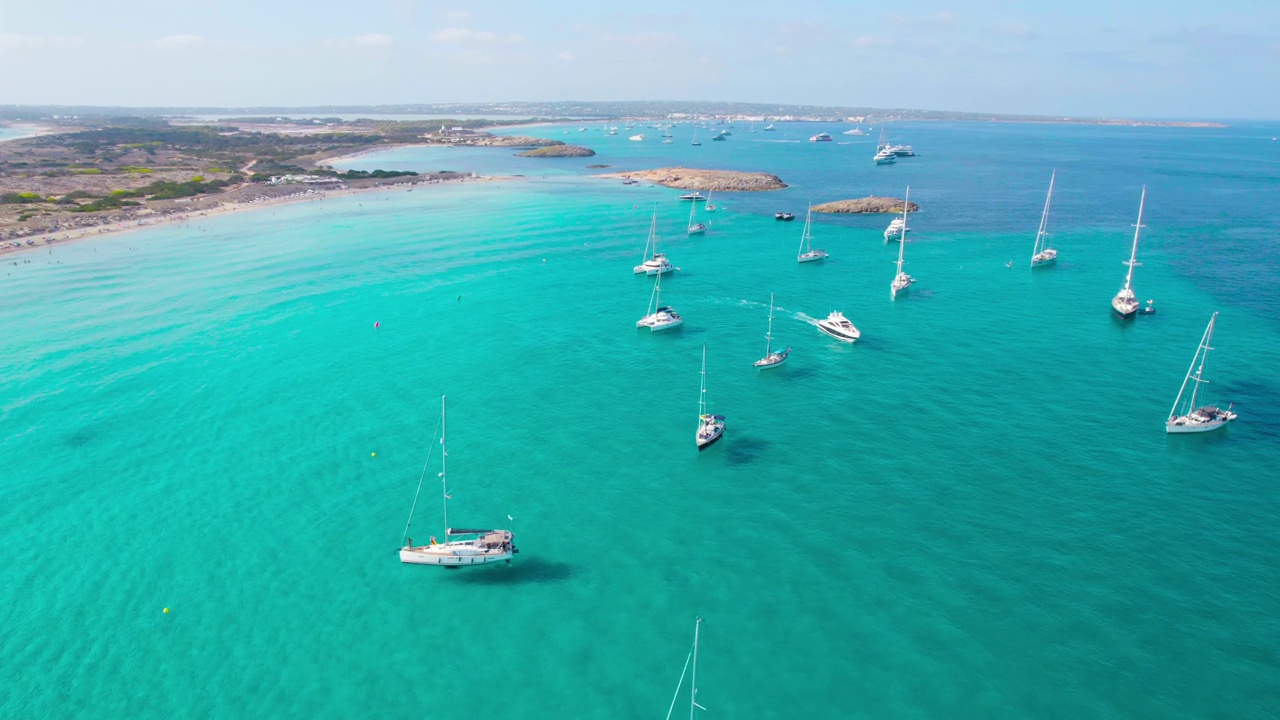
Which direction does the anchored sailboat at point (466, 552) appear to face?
to the viewer's left
